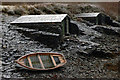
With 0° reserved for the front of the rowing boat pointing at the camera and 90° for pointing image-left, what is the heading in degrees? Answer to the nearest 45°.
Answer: approximately 90°
